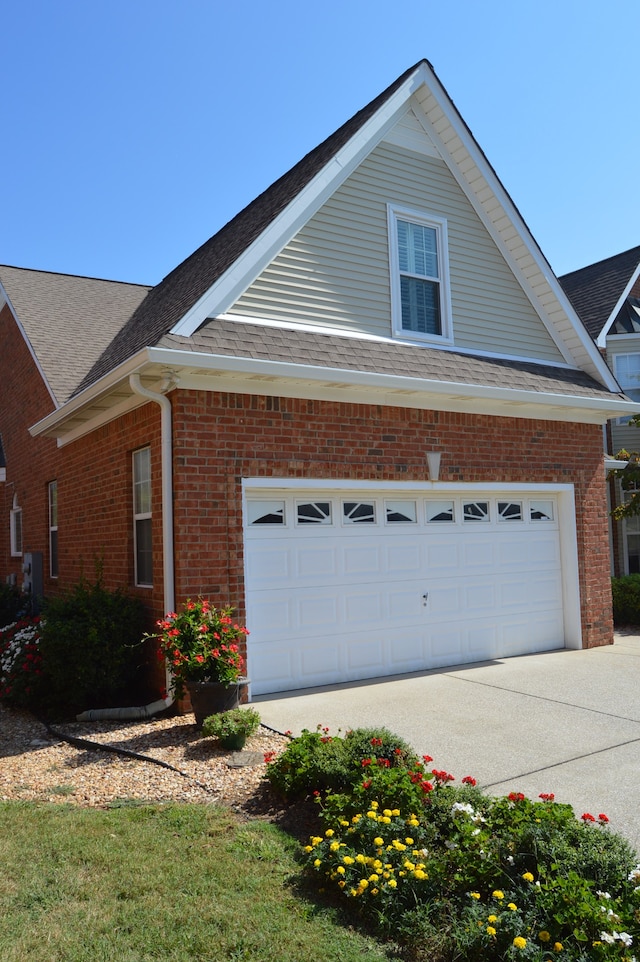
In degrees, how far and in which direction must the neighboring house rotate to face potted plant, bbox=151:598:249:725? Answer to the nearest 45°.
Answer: approximately 45° to its right

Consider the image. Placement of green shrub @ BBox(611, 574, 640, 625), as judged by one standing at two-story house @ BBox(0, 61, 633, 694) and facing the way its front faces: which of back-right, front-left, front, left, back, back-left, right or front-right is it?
left

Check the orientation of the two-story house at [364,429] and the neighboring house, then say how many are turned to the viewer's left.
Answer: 0

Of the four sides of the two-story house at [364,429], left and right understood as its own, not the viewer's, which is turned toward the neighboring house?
left

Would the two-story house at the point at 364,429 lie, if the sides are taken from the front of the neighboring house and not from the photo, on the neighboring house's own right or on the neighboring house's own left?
on the neighboring house's own right
